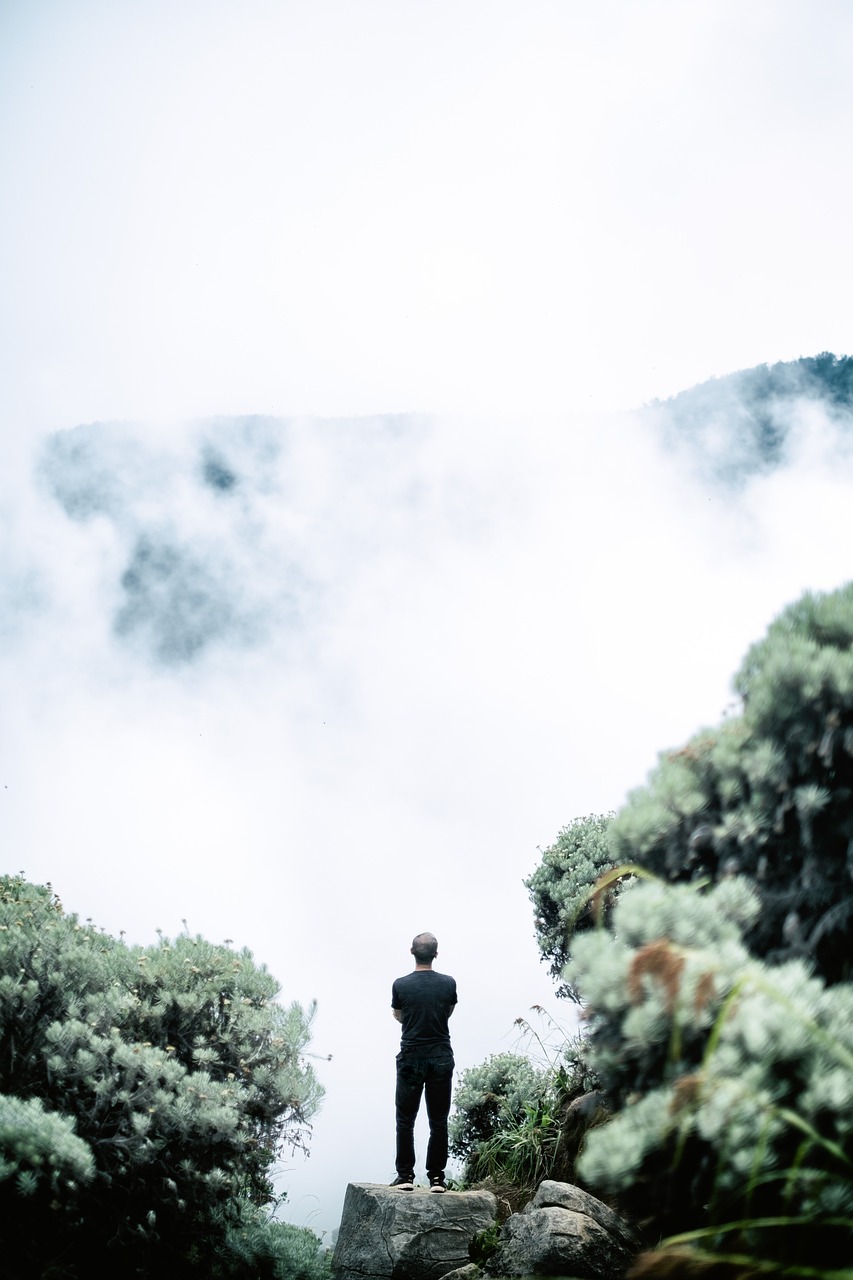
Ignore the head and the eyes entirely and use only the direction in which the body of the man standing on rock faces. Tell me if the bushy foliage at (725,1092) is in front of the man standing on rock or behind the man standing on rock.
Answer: behind

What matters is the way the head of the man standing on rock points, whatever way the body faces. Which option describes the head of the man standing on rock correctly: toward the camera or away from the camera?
away from the camera

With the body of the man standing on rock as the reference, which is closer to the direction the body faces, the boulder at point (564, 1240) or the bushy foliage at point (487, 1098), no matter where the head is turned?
the bushy foliage

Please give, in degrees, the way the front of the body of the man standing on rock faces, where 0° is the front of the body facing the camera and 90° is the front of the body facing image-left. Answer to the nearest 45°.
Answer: approximately 180°

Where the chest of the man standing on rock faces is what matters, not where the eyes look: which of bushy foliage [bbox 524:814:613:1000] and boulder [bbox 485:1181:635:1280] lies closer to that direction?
the bushy foliage
